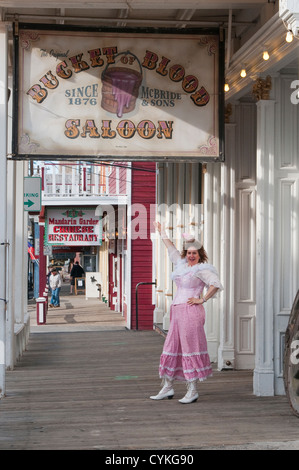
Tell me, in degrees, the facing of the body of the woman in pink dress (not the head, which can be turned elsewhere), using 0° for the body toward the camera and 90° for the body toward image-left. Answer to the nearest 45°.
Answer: approximately 45°

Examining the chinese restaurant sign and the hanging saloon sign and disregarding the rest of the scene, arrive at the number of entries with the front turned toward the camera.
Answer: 2

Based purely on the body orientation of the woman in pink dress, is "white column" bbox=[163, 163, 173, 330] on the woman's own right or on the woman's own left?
on the woman's own right

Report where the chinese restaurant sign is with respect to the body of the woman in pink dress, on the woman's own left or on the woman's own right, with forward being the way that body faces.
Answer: on the woman's own right

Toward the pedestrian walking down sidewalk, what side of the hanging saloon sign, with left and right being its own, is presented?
back

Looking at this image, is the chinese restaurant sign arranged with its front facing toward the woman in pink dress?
yes

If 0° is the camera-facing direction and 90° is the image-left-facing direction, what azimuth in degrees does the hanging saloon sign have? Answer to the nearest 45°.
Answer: approximately 0°

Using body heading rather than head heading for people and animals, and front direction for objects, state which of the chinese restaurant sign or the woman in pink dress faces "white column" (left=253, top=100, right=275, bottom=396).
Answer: the chinese restaurant sign

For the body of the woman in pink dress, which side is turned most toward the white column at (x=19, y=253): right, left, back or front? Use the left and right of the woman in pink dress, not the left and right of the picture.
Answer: right
